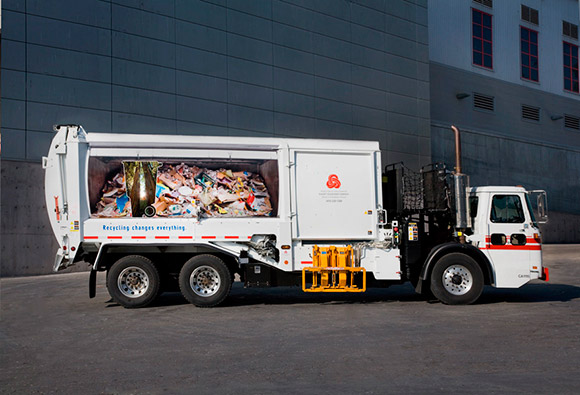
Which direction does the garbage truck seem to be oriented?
to the viewer's right
